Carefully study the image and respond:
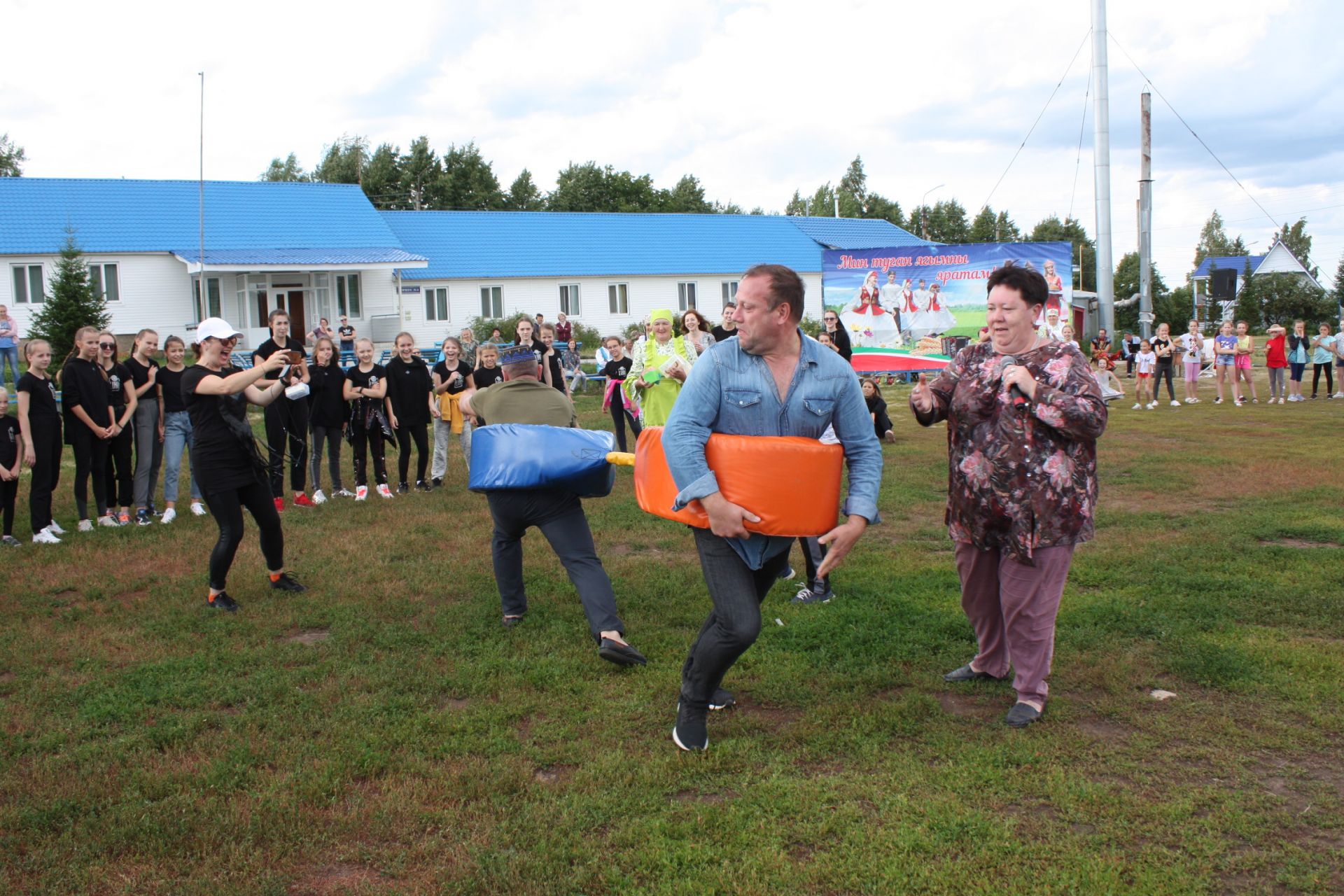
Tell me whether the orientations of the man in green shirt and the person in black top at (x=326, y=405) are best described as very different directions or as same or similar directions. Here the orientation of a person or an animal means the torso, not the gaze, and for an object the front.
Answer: very different directions

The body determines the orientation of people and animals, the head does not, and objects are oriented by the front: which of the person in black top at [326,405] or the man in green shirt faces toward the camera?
the person in black top

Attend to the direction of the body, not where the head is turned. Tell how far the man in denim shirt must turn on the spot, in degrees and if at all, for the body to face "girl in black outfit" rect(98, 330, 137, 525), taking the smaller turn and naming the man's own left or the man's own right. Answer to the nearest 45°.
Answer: approximately 135° to the man's own right

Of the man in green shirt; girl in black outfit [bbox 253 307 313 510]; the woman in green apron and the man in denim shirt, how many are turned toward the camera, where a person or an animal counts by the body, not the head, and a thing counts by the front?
3

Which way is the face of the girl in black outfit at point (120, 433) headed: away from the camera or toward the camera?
toward the camera

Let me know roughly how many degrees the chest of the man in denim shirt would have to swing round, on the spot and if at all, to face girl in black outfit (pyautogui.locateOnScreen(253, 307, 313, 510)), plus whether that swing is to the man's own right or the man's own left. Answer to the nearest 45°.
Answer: approximately 135° to the man's own right

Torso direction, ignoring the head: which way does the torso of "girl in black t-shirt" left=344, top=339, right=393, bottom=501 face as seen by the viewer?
toward the camera

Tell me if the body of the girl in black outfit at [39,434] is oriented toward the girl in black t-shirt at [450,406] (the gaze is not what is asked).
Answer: no

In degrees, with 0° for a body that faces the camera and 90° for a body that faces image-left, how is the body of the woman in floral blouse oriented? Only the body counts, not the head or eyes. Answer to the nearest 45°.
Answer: approximately 45°

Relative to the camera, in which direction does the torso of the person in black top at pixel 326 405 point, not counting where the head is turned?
toward the camera

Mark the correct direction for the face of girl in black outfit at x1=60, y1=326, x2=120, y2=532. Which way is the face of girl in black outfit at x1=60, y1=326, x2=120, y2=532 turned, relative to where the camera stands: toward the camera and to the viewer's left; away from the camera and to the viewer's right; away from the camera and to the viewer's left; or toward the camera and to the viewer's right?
toward the camera and to the viewer's right

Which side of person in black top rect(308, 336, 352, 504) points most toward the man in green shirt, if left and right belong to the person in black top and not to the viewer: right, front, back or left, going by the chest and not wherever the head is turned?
front

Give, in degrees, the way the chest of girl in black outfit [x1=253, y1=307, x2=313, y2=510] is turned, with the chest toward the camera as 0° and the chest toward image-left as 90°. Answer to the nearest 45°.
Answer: approximately 0°

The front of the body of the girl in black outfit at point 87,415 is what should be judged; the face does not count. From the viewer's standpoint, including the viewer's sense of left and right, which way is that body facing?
facing the viewer and to the right of the viewer

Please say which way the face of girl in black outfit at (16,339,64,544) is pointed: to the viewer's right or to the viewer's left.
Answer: to the viewer's right
